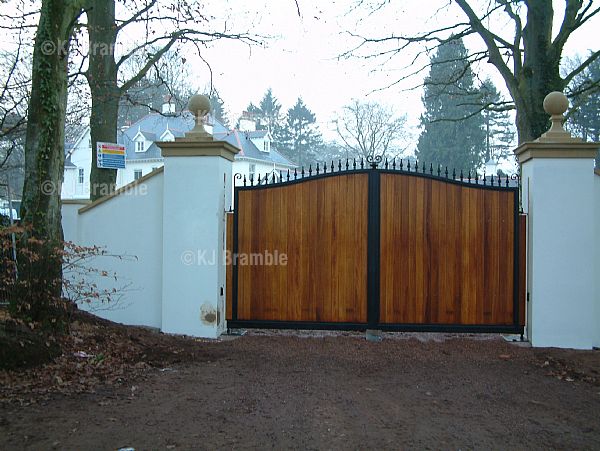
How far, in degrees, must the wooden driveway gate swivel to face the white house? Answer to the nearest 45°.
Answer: approximately 135° to its right

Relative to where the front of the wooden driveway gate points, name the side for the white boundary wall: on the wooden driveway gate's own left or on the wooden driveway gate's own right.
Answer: on the wooden driveway gate's own right

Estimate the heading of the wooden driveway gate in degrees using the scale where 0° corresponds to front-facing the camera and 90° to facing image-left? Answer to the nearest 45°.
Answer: approximately 0°

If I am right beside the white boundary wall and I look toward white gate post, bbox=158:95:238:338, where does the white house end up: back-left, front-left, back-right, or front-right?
back-left
